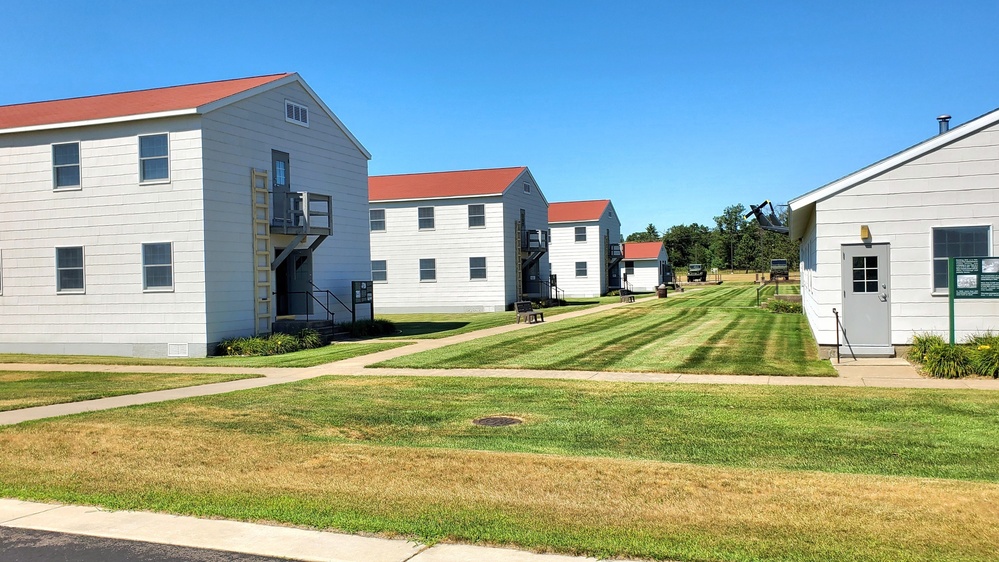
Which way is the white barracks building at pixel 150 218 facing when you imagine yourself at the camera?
facing the viewer and to the right of the viewer

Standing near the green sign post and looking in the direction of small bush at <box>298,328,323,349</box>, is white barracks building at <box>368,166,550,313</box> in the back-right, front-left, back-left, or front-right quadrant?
front-right

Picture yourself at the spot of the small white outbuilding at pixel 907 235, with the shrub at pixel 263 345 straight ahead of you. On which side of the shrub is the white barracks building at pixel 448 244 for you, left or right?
right

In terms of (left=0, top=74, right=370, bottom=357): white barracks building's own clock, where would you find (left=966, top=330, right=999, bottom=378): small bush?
The small bush is roughly at 12 o'clock from the white barracks building.

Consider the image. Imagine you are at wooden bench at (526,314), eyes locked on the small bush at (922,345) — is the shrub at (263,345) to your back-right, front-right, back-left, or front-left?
front-right

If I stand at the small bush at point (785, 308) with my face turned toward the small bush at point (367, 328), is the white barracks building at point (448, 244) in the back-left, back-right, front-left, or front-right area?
front-right

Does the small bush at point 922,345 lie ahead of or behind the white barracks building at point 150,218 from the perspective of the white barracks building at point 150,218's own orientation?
ahead

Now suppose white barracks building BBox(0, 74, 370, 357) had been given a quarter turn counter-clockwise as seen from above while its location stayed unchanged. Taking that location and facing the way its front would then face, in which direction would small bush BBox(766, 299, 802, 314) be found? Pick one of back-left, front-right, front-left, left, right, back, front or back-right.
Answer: front-right

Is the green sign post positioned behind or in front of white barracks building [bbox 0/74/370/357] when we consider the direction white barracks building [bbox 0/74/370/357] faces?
in front

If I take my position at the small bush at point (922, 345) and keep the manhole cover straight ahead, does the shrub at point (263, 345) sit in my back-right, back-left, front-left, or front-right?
front-right
